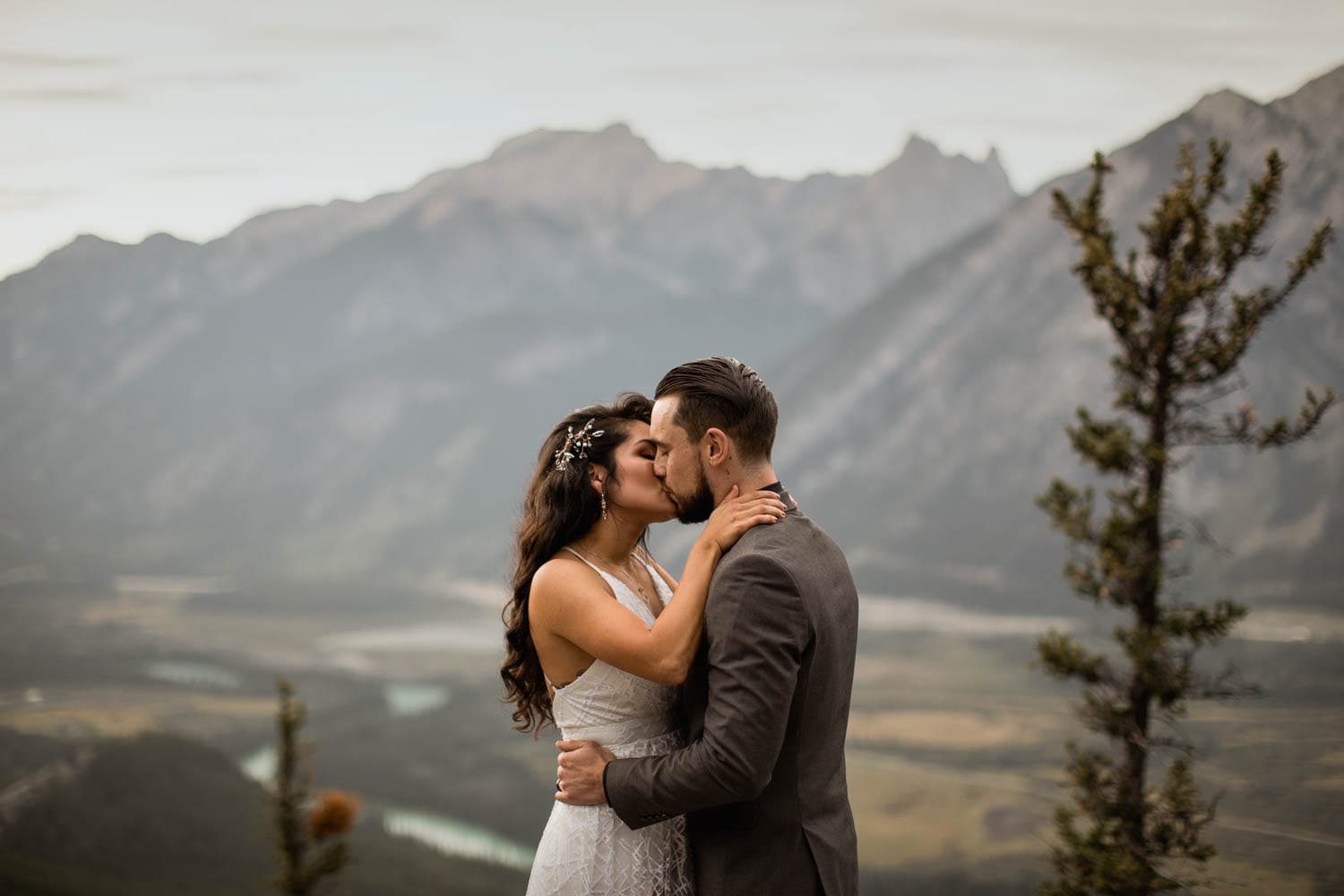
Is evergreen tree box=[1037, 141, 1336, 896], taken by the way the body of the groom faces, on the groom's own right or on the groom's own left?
on the groom's own right

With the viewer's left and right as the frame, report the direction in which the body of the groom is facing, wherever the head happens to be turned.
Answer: facing to the left of the viewer

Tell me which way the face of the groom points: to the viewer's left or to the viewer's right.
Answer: to the viewer's left

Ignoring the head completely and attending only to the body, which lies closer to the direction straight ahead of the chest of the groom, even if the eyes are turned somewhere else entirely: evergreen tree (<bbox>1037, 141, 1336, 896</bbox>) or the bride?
the bride

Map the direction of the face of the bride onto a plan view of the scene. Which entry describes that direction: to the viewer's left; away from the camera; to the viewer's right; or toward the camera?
to the viewer's right
